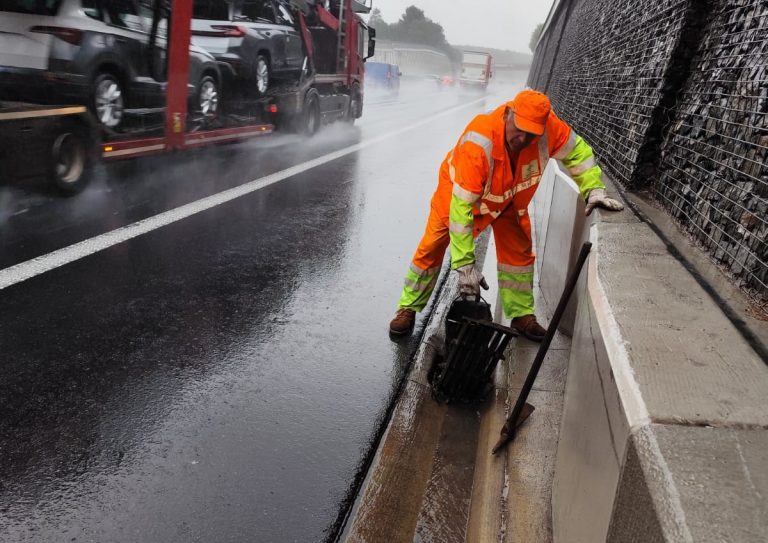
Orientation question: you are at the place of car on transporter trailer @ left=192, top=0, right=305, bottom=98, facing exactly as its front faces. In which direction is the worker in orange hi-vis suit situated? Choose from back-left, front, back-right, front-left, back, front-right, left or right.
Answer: back-right

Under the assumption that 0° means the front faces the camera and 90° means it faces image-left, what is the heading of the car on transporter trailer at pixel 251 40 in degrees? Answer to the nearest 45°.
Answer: approximately 225°

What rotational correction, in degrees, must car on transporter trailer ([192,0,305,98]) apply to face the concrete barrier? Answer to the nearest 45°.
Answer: approximately 135° to its right

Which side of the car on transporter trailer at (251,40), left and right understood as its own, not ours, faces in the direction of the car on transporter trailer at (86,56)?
back

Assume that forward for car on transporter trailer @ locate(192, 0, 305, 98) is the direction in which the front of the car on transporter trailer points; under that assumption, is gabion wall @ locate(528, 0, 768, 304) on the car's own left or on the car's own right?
on the car's own right

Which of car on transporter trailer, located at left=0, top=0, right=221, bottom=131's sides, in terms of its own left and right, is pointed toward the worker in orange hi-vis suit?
right

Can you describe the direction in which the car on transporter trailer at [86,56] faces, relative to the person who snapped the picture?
facing away from the viewer and to the right of the viewer

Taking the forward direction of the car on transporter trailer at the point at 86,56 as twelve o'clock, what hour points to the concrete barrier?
The concrete barrier is roughly at 4 o'clock from the car on transporter trailer.

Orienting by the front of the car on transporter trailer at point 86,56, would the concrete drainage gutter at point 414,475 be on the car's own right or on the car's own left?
on the car's own right
